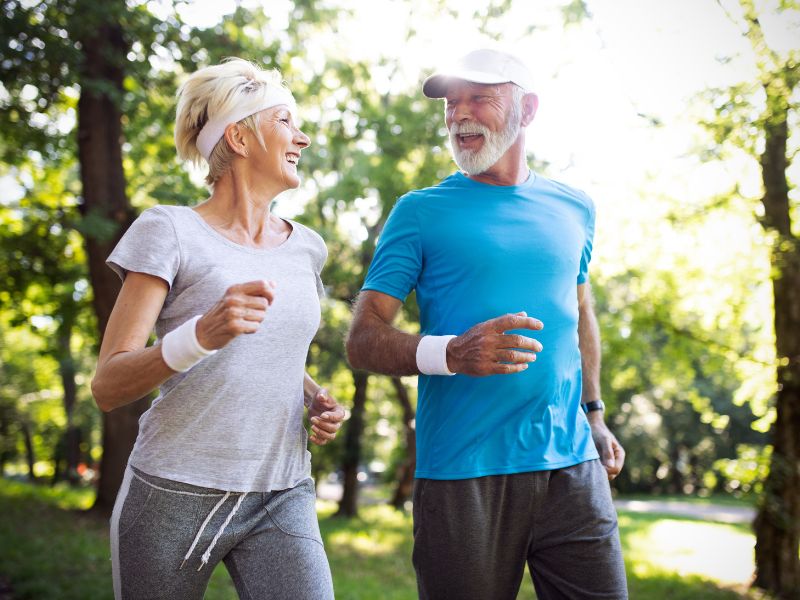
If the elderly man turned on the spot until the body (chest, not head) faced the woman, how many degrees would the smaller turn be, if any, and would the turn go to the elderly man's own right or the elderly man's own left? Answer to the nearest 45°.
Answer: approximately 90° to the elderly man's own right

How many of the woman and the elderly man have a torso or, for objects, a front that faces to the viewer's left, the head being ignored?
0

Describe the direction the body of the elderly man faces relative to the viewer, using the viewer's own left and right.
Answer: facing the viewer and to the right of the viewer

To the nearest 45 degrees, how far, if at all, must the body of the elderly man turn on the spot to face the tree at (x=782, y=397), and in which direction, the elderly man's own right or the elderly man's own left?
approximately 90° to the elderly man's own left

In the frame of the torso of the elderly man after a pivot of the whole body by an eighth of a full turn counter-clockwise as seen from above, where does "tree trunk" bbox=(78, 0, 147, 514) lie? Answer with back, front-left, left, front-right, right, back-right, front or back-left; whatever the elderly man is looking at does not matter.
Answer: back-left

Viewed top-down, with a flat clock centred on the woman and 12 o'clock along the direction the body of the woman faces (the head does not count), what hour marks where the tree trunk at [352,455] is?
The tree trunk is roughly at 8 o'clock from the woman.

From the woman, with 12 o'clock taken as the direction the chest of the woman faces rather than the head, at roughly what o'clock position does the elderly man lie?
The elderly man is roughly at 10 o'clock from the woman.

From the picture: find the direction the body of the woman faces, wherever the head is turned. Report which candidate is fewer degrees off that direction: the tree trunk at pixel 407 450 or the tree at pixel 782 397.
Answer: the tree

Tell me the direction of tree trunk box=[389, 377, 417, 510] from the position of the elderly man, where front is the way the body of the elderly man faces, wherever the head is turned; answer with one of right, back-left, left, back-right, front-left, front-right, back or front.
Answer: back-left

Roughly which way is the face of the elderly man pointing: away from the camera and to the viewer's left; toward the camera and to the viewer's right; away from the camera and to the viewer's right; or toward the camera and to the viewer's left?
toward the camera and to the viewer's left

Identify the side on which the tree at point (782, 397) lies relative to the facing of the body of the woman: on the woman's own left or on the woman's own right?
on the woman's own left

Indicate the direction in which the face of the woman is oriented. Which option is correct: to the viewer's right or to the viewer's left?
to the viewer's right
